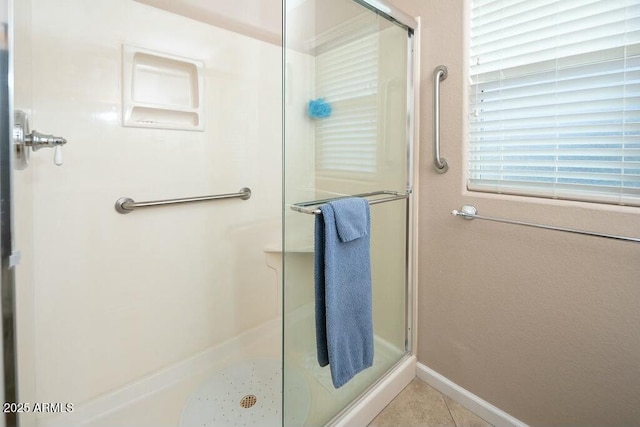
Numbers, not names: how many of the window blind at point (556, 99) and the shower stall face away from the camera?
0

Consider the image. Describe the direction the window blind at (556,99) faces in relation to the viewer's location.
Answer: facing the viewer and to the left of the viewer

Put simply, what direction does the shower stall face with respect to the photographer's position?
facing the viewer and to the right of the viewer
